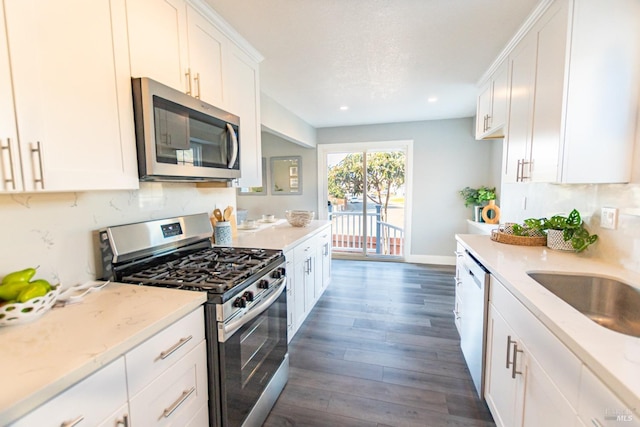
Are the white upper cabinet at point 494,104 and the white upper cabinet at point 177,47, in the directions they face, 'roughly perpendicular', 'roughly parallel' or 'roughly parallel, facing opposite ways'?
roughly parallel, facing opposite ways

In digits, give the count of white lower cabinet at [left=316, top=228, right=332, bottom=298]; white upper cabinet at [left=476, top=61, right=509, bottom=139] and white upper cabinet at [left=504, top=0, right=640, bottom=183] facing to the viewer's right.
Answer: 1

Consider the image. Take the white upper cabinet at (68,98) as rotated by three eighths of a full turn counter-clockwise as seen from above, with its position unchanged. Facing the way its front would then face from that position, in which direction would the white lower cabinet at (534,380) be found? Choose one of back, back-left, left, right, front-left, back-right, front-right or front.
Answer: back-right

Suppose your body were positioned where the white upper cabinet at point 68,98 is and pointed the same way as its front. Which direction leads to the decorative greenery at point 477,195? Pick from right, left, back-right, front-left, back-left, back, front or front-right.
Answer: front-left

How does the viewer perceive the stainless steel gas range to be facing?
facing the viewer and to the right of the viewer

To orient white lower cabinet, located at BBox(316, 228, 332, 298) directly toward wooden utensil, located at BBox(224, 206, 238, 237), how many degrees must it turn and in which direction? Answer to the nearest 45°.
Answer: approximately 135° to its right

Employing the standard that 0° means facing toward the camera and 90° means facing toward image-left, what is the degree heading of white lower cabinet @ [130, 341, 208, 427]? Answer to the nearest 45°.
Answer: approximately 315°

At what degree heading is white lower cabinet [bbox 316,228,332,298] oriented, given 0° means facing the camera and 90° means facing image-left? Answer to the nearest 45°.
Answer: approximately 270°

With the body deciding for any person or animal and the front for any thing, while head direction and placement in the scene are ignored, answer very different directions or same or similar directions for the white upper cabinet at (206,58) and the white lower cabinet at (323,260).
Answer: same or similar directions

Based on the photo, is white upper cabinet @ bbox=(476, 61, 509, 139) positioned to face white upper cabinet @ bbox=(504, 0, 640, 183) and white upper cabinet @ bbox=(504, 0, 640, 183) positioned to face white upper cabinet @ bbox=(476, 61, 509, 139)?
no

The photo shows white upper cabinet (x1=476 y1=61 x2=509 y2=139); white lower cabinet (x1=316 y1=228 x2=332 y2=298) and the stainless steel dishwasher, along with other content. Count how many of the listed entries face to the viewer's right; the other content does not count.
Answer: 1

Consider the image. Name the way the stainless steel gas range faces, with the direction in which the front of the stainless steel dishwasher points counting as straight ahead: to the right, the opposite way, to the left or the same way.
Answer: the opposite way

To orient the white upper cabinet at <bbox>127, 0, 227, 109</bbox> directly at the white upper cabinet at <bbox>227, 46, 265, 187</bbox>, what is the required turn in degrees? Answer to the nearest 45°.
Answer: approximately 90° to its left

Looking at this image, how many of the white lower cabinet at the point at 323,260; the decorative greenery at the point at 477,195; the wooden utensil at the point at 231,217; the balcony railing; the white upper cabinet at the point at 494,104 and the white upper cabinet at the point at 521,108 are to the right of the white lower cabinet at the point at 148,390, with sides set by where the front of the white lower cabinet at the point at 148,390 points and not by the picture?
0

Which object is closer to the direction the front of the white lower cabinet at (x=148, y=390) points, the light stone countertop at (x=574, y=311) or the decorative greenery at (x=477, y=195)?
the light stone countertop

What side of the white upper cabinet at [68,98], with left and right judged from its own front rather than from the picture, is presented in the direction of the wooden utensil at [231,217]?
left
